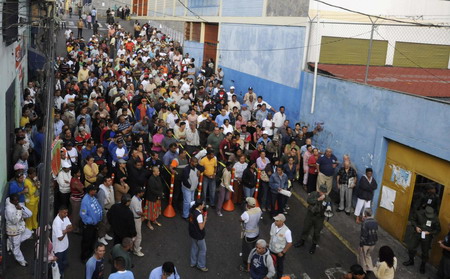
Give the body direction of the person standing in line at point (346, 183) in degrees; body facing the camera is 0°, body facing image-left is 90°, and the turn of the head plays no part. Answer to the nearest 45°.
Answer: approximately 0°

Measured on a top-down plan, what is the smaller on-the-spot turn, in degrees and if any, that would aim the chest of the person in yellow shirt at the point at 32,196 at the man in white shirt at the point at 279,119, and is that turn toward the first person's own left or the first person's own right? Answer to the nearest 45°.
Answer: approximately 90° to the first person's own left

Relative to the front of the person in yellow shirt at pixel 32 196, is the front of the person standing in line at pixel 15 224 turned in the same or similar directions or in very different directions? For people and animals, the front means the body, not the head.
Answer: same or similar directions

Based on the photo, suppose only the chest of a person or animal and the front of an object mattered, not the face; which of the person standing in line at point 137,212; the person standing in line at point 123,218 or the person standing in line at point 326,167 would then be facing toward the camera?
the person standing in line at point 326,167

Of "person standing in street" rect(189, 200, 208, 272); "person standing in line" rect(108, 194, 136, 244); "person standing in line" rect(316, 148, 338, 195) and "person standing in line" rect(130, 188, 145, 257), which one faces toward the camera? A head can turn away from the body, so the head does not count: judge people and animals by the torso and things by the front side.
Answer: "person standing in line" rect(316, 148, 338, 195)

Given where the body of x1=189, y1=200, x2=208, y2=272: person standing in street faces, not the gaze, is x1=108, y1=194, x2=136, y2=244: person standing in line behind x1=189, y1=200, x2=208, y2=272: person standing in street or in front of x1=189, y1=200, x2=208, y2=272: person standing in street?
behind

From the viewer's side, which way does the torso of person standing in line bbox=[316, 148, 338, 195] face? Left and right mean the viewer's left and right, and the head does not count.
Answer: facing the viewer

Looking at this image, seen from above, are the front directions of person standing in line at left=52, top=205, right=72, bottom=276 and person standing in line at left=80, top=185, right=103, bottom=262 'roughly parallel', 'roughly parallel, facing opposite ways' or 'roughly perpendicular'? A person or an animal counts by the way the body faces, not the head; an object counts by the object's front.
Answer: roughly parallel

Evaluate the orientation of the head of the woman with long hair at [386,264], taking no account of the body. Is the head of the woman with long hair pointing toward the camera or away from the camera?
away from the camera

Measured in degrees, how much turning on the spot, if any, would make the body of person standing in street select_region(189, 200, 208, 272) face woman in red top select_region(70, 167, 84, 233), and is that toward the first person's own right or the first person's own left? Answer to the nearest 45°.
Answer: approximately 135° to the first person's own left

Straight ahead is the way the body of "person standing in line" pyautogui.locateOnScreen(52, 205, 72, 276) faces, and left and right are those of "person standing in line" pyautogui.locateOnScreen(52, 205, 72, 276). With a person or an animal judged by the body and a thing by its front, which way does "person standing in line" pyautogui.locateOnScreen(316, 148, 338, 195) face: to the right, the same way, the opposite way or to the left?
to the right

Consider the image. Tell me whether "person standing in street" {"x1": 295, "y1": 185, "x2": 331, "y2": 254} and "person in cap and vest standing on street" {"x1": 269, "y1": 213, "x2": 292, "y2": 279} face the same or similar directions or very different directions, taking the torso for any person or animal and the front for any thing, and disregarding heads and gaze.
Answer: same or similar directions
